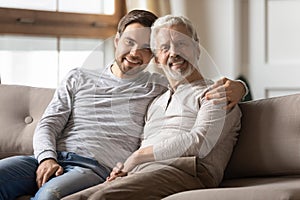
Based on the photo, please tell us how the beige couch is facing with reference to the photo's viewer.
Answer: facing the viewer

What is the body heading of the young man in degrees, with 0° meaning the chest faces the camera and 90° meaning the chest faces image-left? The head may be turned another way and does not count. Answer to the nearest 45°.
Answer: approximately 0°
